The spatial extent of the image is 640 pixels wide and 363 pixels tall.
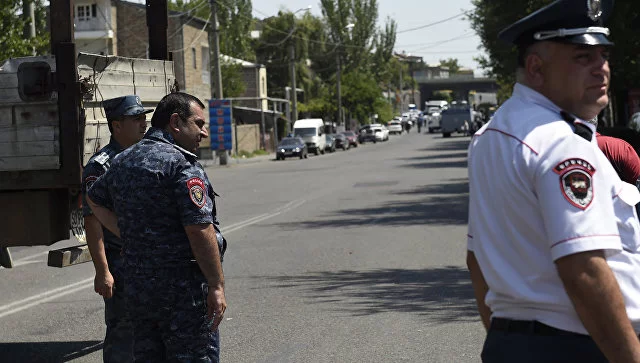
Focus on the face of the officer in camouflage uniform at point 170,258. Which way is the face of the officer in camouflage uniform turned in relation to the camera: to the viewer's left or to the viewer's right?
to the viewer's right

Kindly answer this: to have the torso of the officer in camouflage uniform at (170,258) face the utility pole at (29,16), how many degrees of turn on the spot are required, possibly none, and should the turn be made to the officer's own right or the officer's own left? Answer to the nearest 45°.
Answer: approximately 45° to the officer's own left

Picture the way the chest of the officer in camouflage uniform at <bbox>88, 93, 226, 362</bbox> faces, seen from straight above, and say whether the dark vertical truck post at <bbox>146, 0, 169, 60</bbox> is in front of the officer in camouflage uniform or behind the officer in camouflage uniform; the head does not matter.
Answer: in front

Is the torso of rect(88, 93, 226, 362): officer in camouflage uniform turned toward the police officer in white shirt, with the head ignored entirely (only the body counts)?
no

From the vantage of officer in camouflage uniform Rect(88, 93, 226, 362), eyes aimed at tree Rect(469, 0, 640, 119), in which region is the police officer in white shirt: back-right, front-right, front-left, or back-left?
back-right

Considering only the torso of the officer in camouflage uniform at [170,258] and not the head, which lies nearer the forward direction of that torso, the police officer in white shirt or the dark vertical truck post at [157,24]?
the dark vertical truck post

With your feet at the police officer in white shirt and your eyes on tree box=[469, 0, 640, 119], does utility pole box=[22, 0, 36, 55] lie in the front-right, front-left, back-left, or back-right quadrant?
front-left

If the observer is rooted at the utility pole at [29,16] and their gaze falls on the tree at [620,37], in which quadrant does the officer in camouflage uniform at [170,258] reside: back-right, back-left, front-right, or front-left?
front-right

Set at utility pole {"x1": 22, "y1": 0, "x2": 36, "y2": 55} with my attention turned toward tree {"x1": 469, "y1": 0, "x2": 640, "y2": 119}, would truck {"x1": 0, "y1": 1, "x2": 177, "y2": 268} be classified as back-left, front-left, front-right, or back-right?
front-right

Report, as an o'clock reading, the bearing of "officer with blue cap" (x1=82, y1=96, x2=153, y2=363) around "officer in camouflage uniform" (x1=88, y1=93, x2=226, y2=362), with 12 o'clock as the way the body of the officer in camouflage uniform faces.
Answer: The officer with blue cap is roughly at 10 o'clock from the officer in camouflage uniform.

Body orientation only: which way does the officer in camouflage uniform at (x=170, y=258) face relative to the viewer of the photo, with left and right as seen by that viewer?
facing away from the viewer and to the right of the viewer

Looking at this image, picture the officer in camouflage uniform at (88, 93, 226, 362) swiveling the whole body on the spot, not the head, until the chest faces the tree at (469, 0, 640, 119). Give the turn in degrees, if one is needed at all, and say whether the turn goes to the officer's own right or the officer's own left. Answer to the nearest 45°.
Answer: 0° — they already face it
